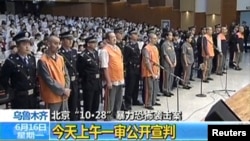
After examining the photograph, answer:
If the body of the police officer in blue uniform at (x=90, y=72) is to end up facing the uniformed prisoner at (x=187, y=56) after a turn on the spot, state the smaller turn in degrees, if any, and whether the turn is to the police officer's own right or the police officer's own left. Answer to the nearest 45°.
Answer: approximately 90° to the police officer's own left

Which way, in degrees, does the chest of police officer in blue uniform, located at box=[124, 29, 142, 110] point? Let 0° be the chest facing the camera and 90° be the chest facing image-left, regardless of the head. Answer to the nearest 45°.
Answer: approximately 315°

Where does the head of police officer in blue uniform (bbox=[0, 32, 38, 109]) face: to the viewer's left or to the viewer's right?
to the viewer's right

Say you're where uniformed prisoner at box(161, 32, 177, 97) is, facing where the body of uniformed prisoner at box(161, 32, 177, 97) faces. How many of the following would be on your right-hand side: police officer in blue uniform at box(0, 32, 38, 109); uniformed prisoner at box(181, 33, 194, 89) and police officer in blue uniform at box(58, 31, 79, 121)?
2
